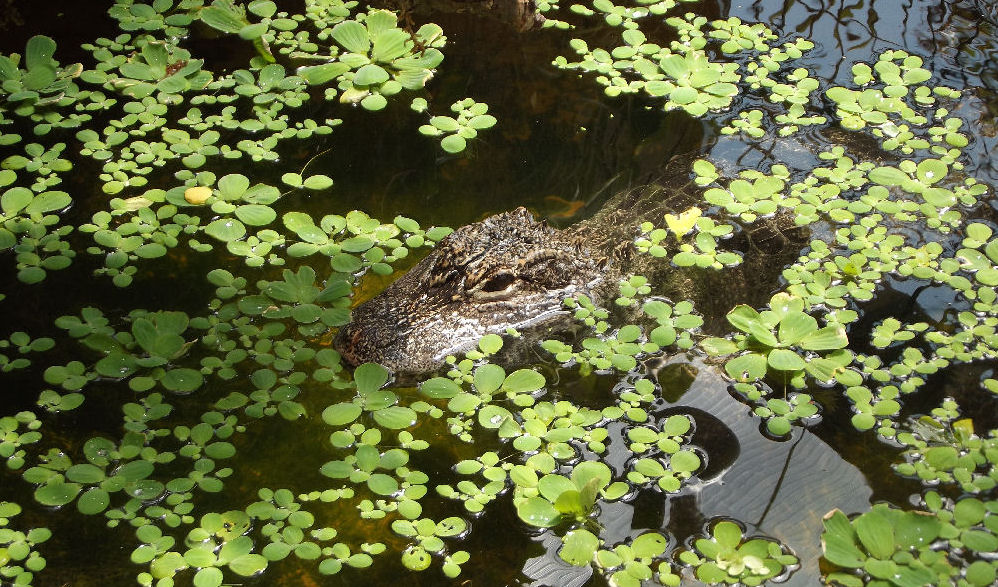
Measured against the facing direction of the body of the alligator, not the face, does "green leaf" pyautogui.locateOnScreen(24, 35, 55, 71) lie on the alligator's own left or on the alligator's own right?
on the alligator's own right

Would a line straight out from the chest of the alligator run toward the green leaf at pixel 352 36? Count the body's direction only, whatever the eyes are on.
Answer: no

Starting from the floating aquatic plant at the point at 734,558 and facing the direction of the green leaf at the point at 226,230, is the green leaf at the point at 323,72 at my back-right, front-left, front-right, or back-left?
front-right

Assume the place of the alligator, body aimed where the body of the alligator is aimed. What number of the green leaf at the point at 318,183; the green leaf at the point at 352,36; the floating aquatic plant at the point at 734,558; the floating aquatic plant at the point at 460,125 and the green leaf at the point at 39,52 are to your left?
1

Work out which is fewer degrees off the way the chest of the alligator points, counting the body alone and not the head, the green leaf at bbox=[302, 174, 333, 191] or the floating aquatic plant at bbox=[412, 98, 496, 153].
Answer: the green leaf

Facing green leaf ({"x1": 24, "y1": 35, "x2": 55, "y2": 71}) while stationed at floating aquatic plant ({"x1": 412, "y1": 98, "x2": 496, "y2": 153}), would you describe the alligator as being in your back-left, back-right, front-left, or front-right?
back-left

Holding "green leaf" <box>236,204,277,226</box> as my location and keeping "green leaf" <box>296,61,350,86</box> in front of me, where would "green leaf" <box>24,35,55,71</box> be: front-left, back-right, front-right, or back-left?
front-left

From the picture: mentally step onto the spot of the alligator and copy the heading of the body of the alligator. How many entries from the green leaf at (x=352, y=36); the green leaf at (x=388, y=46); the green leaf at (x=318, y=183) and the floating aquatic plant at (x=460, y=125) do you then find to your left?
0

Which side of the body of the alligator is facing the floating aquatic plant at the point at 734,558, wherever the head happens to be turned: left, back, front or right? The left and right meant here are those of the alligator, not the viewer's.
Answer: left

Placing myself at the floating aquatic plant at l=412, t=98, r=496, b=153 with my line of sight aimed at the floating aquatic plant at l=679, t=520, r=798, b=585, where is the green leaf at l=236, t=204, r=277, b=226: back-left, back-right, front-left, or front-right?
front-right

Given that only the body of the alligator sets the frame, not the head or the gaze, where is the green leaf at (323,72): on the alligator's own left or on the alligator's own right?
on the alligator's own right

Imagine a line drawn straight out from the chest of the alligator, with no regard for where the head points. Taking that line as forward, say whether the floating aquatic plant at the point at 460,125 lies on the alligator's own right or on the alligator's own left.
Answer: on the alligator's own right

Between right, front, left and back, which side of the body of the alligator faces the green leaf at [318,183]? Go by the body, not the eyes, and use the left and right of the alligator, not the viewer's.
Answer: right

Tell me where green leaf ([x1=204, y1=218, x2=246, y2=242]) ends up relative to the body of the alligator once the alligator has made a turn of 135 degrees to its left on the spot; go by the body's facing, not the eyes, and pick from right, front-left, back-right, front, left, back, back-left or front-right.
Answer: back

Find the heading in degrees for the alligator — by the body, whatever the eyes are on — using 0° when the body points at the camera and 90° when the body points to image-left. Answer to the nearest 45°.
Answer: approximately 45°

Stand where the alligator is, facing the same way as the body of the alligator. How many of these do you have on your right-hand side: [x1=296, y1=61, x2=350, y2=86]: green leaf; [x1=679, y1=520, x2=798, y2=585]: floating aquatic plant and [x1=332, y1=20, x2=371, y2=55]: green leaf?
2

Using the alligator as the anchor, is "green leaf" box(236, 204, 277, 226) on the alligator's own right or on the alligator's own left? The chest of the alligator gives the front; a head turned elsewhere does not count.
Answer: on the alligator's own right

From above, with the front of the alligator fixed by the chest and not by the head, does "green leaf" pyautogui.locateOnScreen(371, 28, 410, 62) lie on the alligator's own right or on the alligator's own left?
on the alligator's own right
